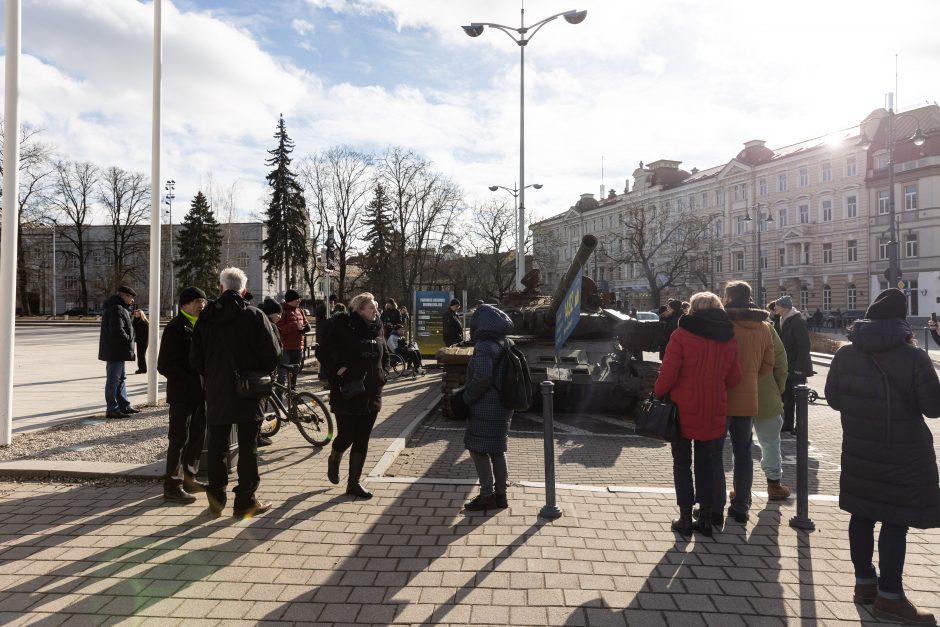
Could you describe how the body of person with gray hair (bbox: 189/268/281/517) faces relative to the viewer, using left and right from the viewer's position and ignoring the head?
facing away from the viewer and to the right of the viewer

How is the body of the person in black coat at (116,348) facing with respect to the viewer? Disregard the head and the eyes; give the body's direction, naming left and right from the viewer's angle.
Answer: facing to the right of the viewer

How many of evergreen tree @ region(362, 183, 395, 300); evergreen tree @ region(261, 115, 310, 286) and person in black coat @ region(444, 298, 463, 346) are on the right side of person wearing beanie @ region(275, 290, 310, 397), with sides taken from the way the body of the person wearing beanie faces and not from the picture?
0

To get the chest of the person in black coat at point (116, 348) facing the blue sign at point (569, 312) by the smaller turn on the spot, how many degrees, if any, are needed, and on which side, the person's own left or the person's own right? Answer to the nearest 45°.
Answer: approximately 45° to the person's own right

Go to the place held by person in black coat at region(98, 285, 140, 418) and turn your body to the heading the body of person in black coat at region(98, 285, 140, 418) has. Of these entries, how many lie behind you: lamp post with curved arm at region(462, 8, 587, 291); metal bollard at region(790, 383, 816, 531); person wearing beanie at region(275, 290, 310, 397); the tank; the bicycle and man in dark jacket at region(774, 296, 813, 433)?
0

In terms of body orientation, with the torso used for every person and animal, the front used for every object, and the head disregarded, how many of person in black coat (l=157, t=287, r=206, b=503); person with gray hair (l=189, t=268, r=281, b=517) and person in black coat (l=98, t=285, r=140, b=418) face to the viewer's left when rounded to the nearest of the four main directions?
0

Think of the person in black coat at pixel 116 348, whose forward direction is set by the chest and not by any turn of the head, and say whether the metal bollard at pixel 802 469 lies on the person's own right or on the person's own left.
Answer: on the person's own right

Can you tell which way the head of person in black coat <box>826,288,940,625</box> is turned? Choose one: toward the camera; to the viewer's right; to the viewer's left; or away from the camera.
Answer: away from the camera

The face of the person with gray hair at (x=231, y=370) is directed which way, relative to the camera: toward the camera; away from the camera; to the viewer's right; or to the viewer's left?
away from the camera

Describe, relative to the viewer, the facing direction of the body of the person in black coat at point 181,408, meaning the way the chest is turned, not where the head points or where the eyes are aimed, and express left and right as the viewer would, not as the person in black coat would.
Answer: facing to the right of the viewer

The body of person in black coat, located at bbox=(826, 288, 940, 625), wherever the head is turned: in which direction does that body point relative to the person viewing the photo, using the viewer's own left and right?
facing away from the viewer and to the right of the viewer

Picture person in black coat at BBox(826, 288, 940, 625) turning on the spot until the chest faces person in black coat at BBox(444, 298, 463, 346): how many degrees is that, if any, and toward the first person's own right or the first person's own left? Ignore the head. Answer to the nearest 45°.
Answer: approximately 90° to the first person's own left

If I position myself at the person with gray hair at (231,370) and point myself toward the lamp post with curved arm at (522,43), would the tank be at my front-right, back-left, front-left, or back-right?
front-right

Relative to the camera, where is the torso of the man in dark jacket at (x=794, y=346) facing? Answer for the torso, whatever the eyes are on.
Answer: to the viewer's left
